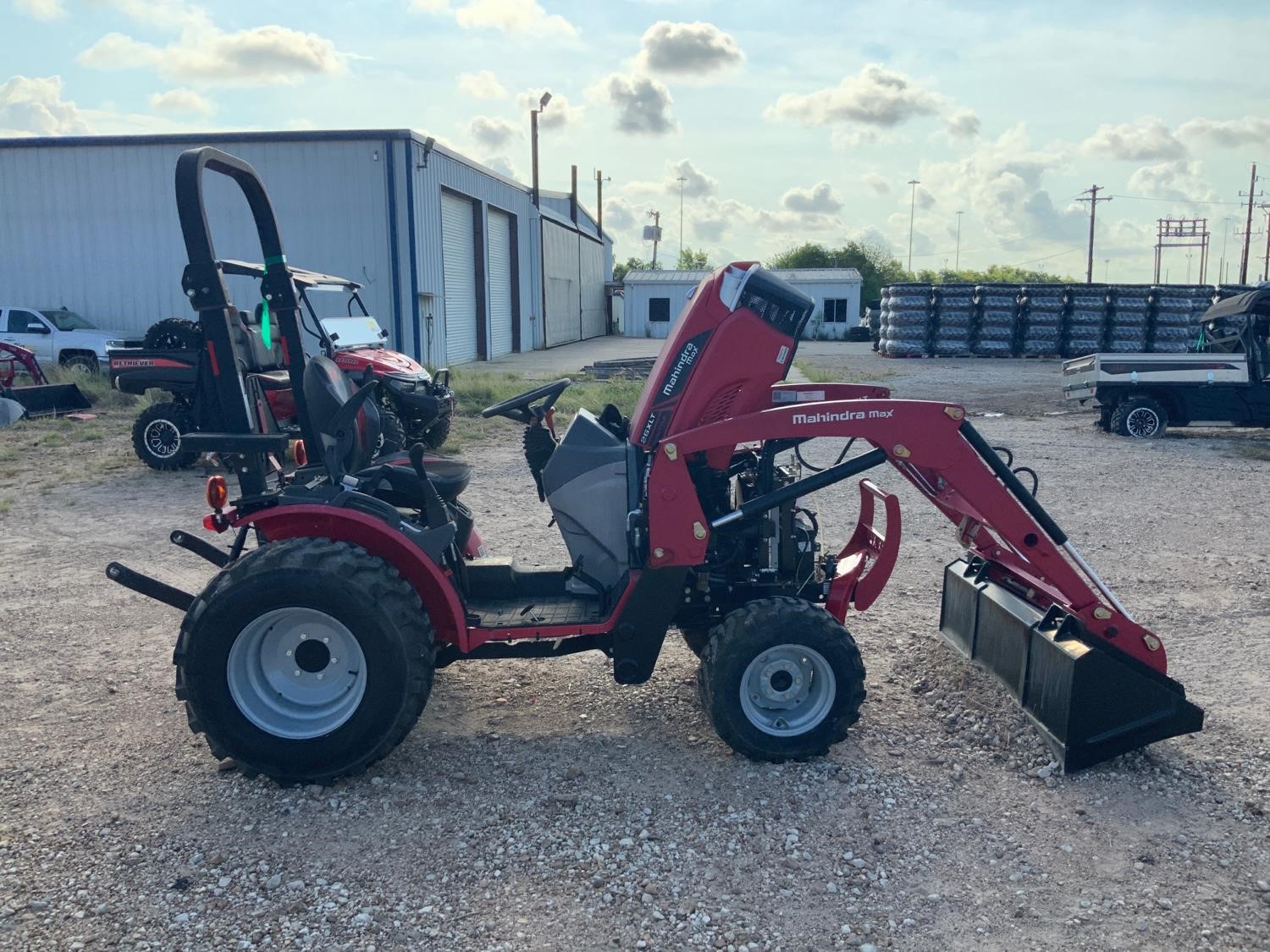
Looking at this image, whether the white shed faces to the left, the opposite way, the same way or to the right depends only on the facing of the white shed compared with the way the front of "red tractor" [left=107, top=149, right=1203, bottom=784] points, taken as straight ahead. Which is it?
to the right

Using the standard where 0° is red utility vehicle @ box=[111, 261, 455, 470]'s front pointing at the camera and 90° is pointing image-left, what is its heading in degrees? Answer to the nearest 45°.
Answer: approximately 315°

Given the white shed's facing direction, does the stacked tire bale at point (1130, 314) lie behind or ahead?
ahead

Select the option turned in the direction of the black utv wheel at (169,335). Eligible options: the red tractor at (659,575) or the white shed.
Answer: the white shed

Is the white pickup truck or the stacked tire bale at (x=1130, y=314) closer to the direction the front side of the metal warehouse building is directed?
the stacked tire bale

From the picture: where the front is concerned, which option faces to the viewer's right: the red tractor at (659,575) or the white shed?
the red tractor

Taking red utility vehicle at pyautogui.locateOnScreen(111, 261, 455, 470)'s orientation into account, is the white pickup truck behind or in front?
behind

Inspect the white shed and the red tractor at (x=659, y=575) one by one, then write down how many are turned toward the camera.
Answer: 1

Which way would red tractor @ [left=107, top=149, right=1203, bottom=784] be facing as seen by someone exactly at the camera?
facing to the right of the viewer

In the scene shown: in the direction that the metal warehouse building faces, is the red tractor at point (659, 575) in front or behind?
in front

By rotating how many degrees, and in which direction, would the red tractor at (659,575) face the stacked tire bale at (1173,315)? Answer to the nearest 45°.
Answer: approximately 45° to its left

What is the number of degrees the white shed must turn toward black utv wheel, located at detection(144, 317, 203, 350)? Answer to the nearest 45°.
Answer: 0° — it already faces it

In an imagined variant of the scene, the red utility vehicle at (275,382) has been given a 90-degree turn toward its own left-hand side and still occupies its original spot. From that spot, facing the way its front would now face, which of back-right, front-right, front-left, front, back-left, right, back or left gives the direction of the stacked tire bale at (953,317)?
front

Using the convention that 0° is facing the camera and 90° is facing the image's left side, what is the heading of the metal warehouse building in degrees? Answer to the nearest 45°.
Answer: approximately 315°

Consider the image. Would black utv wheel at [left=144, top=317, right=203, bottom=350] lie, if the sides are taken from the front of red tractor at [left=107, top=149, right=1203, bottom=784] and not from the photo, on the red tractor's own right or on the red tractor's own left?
on the red tractor's own left
